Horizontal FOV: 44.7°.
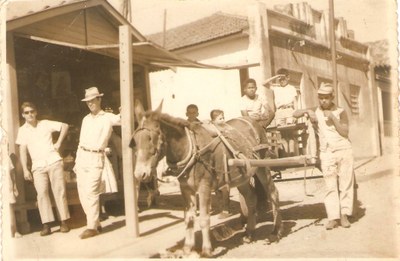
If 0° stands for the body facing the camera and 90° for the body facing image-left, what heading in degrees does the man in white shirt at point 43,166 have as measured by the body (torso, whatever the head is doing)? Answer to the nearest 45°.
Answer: approximately 0°

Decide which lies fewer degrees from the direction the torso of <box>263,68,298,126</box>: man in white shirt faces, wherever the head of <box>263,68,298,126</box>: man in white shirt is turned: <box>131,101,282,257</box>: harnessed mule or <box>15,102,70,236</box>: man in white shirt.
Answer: the harnessed mule

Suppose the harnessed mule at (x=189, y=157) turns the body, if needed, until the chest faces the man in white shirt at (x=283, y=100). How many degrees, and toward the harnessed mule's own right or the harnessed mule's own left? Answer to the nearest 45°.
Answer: approximately 180°

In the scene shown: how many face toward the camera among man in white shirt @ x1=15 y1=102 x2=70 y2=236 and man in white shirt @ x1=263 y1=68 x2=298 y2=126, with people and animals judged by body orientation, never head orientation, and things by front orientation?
2

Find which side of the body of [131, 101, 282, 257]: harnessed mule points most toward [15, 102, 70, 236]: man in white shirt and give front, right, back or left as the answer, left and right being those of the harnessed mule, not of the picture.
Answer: right

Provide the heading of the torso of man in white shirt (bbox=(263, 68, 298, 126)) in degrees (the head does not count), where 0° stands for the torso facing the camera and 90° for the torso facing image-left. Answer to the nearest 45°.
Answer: approximately 0°

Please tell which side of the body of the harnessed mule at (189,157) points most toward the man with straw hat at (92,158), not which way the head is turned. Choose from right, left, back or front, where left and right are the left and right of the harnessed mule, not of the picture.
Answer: right

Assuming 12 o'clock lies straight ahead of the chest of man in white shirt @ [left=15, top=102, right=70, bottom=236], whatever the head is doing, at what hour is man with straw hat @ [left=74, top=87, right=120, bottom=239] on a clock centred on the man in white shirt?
The man with straw hat is roughly at 10 o'clock from the man in white shirt.

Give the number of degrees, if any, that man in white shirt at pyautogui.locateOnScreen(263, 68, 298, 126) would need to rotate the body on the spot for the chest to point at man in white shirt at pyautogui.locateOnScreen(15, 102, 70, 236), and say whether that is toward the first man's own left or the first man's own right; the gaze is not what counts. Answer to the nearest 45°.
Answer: approximately 90° to the first man's own right
